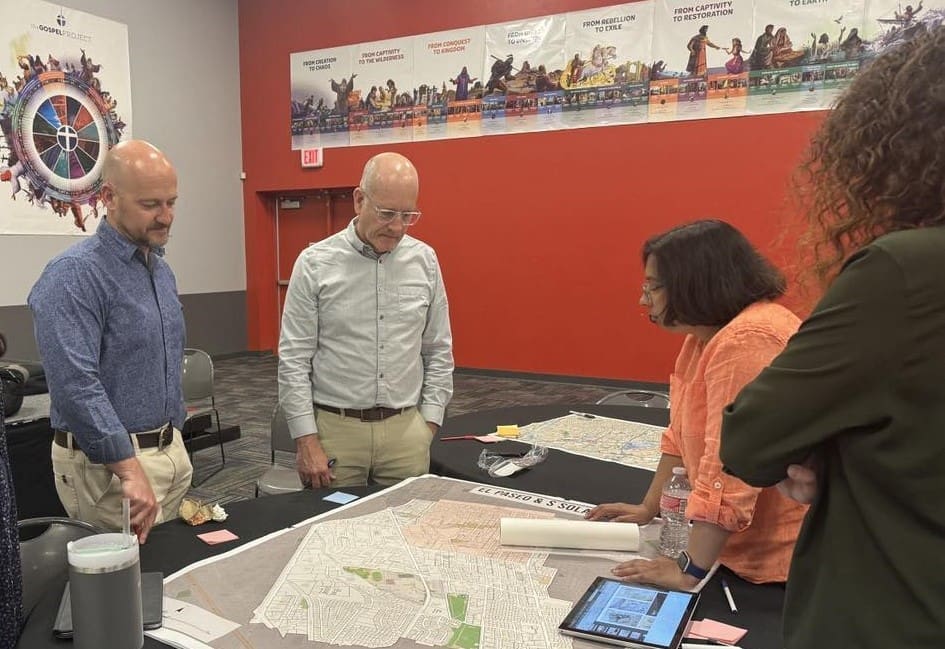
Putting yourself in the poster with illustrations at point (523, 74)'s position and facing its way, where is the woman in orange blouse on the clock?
The woman in orange blouse is roughly at 12 o'clock from the poster with illustrations.

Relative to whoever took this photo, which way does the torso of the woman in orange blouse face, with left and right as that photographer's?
facing to the left of the viewer

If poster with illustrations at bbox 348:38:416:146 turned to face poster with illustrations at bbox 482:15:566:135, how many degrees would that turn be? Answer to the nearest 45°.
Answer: approximately 45° to its left

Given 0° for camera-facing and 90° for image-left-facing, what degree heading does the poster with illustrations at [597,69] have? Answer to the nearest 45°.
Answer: approximately 45°

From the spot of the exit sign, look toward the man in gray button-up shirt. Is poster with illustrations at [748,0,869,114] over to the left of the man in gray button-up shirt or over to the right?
left

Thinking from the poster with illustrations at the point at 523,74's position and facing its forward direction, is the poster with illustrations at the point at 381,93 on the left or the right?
on its right

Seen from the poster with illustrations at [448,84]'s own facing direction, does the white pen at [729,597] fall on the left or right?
on its left

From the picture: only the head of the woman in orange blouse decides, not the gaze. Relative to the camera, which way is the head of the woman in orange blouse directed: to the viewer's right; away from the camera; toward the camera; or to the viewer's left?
to the viewer's left

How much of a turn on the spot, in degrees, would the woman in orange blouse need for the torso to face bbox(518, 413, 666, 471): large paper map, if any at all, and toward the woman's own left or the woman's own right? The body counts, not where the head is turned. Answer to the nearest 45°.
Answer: approximately 90° to the woman's own right
